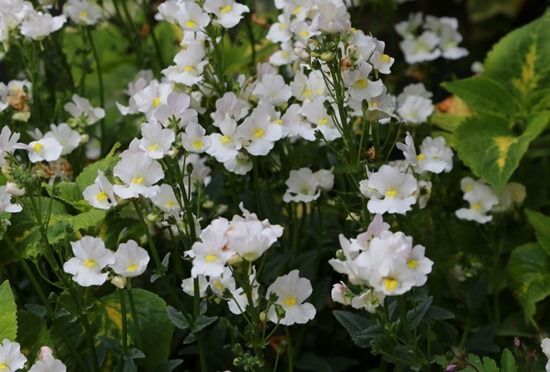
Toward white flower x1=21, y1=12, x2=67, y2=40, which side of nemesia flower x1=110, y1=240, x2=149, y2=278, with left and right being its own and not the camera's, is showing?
back

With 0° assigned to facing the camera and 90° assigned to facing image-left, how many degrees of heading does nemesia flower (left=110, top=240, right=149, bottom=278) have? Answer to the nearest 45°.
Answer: approximately 0°

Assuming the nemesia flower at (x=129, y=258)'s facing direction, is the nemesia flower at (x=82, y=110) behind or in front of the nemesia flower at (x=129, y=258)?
behind
